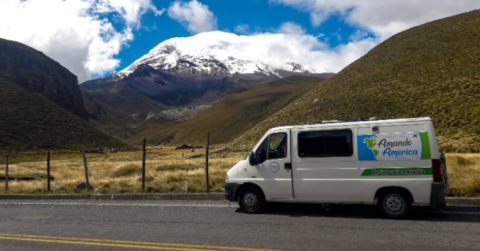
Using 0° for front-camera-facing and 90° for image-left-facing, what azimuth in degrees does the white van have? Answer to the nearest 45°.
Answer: approximately 90°
